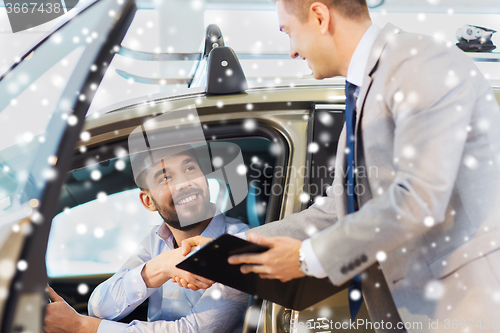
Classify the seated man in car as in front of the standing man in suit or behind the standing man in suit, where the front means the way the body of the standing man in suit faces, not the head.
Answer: in front

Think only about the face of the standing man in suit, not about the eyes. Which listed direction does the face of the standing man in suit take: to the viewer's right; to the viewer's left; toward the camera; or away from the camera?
to the viewer's left

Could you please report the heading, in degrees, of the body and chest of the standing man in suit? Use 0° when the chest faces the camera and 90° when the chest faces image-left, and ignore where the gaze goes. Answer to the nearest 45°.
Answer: approximately 90°

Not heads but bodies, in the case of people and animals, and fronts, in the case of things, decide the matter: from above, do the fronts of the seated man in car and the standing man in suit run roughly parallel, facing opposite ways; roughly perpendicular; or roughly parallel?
roughly perpendicular

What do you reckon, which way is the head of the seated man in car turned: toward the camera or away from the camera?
toward the camera

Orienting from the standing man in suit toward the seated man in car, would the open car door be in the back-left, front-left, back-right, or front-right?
front-left

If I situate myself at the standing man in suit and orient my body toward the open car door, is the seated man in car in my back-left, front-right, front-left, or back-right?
front-right

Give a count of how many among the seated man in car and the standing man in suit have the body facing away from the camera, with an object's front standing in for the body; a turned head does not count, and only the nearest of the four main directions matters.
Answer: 0

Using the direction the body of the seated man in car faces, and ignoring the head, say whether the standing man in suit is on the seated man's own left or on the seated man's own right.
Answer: on the seated man's own left
